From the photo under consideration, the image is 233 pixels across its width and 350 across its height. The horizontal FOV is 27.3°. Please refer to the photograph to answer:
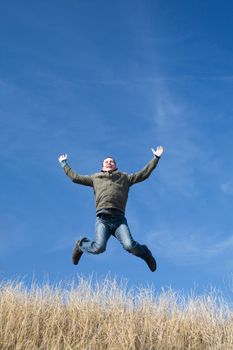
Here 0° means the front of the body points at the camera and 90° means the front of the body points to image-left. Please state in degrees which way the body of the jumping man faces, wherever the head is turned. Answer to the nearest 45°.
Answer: approximately 0°
